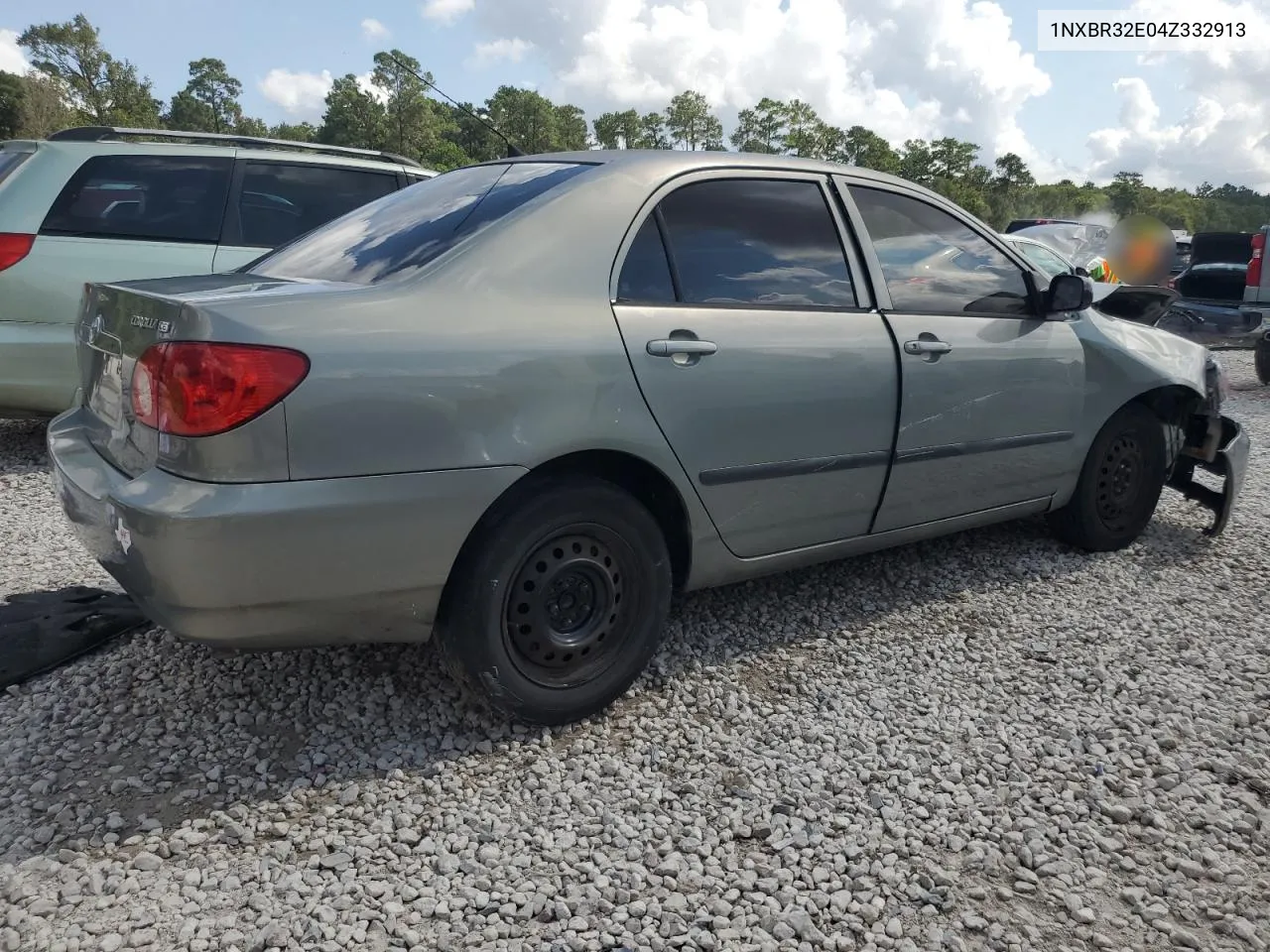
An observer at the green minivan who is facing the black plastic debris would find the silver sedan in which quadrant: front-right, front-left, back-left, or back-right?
front-left

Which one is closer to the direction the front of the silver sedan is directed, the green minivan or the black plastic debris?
the green minivan

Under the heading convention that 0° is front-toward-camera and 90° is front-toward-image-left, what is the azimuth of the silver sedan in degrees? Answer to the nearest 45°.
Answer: approximately 225°

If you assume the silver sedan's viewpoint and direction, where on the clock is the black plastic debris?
The black plastic debris is roughly at 8 o'clock from the silver sedan.

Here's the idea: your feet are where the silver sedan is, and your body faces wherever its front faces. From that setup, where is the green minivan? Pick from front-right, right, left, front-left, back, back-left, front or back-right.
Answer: left

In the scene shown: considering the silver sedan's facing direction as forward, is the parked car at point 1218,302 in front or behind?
in front

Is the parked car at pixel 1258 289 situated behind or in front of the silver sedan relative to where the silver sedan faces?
in front
